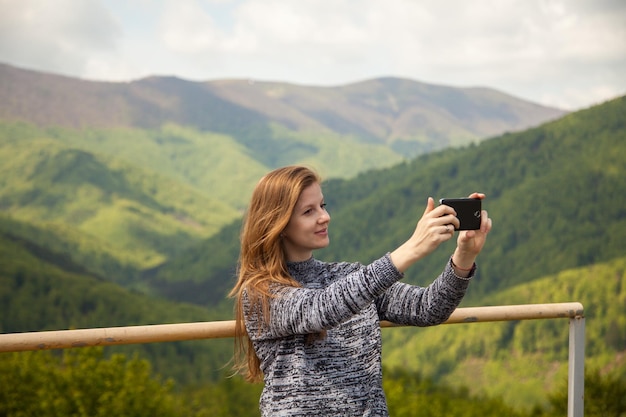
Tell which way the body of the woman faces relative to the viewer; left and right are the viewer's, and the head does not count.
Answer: facing the viewer and to the right of the viewer

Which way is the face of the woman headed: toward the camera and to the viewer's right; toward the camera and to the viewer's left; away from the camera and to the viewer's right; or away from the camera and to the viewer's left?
toward the camera and to the viewer's right
